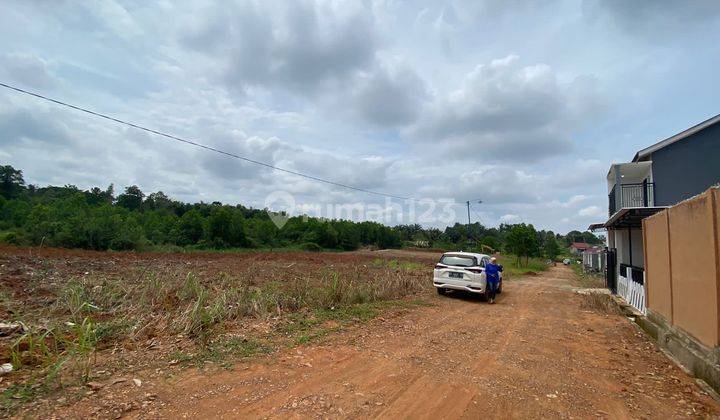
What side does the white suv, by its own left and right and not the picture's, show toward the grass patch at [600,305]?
right

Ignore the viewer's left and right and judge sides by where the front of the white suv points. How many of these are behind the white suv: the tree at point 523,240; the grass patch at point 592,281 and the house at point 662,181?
0

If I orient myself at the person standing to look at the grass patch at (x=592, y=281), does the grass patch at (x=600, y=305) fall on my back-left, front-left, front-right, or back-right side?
front-right

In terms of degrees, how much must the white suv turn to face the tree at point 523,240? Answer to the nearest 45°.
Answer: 0° — it already faces it

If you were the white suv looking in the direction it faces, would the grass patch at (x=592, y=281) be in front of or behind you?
in front

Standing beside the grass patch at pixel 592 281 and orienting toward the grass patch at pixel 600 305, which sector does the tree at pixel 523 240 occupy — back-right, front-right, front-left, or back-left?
back-right

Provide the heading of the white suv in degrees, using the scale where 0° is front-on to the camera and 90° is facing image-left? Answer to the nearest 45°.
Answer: approximately 180°

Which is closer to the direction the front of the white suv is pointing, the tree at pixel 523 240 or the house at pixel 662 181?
the tree

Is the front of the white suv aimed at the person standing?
no

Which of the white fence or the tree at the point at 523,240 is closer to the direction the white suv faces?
the tree
